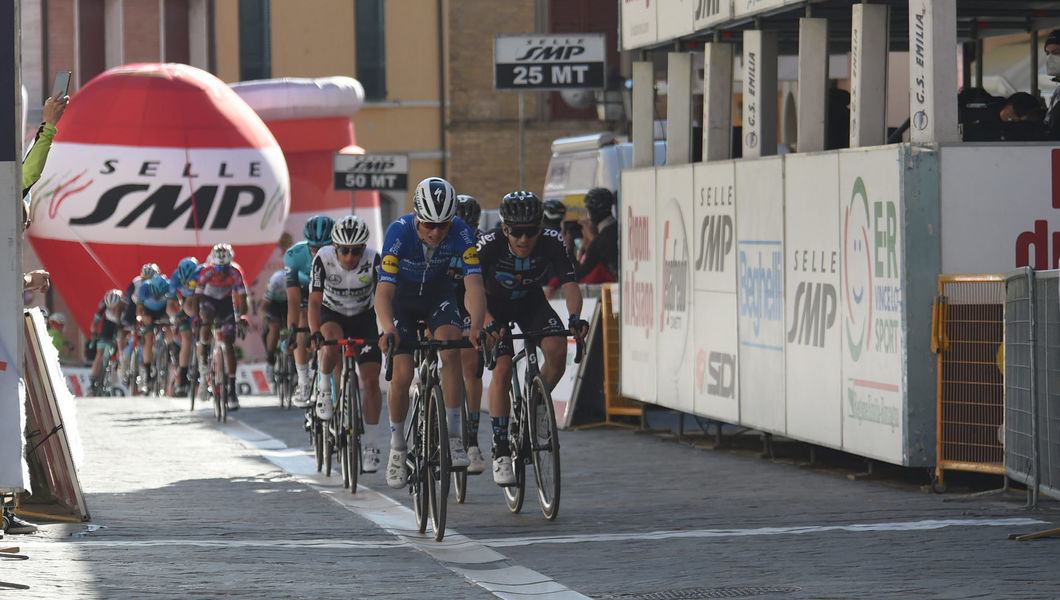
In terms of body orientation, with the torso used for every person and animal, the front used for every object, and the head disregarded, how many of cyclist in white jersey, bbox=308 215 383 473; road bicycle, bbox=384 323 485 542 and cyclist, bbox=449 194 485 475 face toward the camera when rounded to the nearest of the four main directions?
3

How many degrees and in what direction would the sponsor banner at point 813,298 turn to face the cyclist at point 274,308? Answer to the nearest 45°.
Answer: approximately 90° to its right

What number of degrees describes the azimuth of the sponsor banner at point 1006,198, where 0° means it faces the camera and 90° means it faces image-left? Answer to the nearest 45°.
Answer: approximately 0°

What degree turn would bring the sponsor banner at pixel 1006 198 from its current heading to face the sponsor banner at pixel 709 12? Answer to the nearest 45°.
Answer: approximately 135° to its right

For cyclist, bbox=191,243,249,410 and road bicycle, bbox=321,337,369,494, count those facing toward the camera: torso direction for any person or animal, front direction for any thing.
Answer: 2

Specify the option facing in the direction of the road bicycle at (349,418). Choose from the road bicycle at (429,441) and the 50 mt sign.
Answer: the 50 mt sign

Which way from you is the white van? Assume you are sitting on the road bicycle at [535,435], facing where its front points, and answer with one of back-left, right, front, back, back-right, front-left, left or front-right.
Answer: back

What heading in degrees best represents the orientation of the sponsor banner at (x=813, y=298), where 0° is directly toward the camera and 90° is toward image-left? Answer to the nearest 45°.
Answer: approximately 45°

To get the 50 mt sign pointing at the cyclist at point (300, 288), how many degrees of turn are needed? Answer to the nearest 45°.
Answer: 0° — it already faces them

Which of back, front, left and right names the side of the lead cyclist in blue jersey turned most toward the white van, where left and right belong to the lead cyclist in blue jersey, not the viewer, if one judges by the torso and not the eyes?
back

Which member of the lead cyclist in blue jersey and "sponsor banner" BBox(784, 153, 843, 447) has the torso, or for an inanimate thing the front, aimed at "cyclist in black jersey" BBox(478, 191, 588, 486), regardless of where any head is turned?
the sponsor banner
